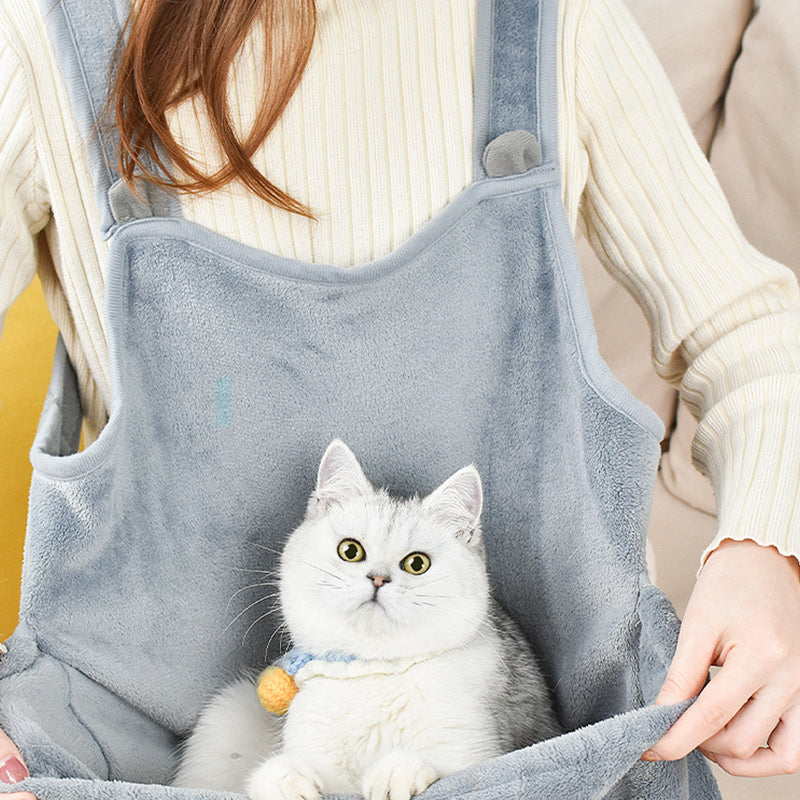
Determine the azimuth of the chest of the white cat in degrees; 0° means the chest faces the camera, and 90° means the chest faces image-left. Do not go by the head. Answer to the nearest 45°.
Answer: approximately 0°
